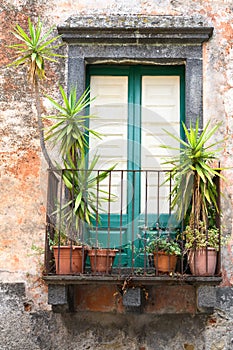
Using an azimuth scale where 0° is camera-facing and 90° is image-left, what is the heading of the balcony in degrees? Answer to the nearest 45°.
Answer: approximately 0°

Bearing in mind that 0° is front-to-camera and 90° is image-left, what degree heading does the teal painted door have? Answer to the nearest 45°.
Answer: approximately 0°

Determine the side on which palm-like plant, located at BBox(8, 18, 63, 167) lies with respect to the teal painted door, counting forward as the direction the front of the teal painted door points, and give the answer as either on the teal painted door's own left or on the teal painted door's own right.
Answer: on the teal painted door's own right

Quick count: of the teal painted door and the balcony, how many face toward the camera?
2
